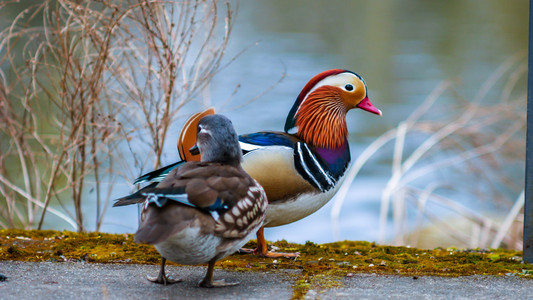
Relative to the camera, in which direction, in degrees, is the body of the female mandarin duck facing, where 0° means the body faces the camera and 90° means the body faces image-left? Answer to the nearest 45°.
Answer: approximately 225°

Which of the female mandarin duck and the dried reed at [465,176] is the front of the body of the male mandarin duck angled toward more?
the dried reed

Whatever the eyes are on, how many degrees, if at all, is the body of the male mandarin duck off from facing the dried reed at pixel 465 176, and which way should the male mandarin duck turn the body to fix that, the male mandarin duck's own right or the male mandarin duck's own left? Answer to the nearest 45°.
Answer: approximately 45° to the male mandarin duck's own left

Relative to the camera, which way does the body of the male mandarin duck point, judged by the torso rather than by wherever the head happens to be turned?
to the viewer's right

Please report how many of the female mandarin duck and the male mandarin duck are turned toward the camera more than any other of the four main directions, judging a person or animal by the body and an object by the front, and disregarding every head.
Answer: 0

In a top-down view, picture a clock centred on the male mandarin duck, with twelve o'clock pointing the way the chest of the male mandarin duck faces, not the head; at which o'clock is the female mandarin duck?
The female mandarin duck is roughly at 4 o'clock from the male mandarin duck.

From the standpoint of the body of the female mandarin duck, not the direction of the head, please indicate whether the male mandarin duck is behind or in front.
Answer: in front

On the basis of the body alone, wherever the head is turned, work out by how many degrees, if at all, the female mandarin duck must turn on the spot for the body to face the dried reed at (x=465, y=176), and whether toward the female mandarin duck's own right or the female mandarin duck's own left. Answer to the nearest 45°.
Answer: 0° — it already faces it
